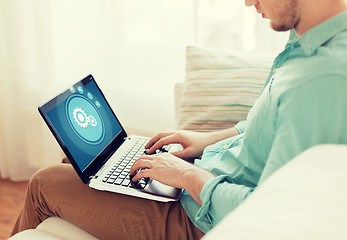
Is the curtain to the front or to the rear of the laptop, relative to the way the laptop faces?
to the rear

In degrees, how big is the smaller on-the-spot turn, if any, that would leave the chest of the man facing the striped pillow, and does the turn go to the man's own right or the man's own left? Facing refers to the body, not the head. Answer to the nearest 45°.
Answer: approximately 90° to the man's own right

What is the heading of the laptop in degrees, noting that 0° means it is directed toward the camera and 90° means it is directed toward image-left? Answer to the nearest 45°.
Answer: approximately 315°

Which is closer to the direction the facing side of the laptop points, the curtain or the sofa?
the sofa

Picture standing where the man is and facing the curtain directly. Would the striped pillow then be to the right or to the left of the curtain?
right

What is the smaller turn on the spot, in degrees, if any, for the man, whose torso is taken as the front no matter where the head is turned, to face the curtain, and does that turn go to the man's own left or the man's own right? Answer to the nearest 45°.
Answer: approximately 45° to the man's own right

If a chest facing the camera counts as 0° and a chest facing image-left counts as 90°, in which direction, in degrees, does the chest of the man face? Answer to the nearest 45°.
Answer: approximately 90°
